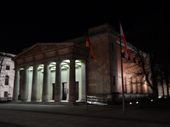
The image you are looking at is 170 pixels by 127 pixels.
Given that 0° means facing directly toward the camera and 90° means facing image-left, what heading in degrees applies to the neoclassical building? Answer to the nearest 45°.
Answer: approximately 45°
